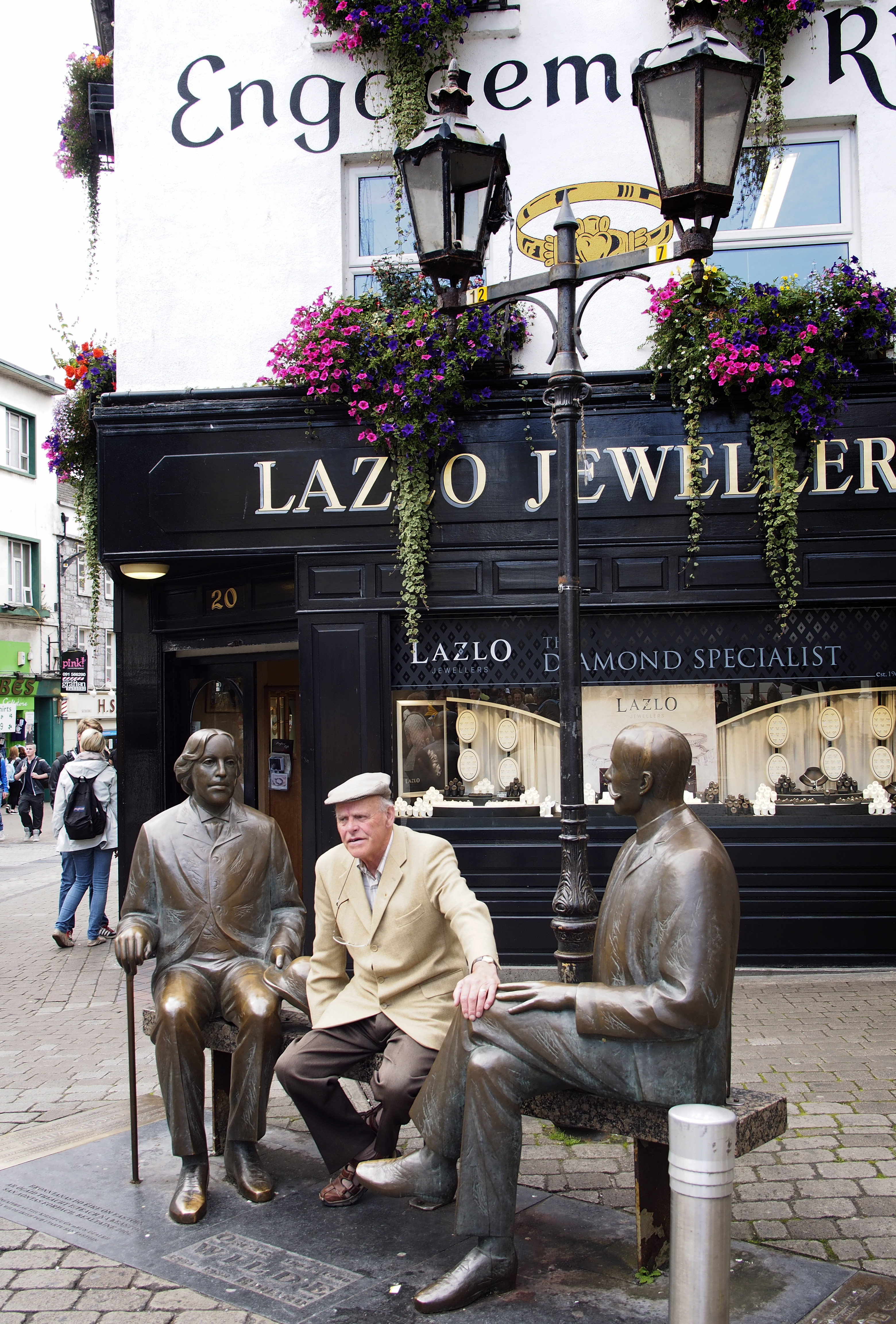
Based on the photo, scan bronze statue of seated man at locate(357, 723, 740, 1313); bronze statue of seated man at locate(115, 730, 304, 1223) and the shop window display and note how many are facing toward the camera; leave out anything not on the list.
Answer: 2

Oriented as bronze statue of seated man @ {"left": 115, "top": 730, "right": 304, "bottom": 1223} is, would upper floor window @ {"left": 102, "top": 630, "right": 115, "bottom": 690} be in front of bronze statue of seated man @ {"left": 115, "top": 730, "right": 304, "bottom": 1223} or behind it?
behind

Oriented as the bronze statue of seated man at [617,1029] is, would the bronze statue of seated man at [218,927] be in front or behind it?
in front

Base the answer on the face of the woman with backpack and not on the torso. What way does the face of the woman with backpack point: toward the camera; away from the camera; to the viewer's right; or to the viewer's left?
away from the camera

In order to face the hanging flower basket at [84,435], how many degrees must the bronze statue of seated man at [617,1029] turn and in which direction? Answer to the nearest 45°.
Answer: approximately 45° to its right

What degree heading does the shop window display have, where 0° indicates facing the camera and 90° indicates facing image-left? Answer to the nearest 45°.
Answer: approximately 0°

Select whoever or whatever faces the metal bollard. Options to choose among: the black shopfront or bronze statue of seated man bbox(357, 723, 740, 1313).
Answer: the black shopfront

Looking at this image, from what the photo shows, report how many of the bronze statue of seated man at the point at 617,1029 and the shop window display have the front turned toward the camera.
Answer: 1

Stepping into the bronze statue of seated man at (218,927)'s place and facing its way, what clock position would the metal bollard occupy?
The metal bollard is roughly at 11 o'clock from the bronze statue of seated man.

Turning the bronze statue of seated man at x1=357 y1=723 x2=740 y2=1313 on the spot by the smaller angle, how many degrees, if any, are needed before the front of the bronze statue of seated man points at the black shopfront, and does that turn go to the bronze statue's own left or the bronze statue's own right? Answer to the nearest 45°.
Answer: approximately 90° to the bronze statue's own right

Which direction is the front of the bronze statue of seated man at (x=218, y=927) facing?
toward the camera

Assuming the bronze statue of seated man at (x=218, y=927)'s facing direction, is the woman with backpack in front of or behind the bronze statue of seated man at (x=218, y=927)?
behind

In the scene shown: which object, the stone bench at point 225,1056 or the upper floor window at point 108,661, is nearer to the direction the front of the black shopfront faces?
the stone bench

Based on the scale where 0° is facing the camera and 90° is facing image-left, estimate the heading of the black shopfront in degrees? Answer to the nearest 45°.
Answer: approximately 0°

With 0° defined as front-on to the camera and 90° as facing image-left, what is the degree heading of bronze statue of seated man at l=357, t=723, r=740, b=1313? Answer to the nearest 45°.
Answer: approximately 90°
